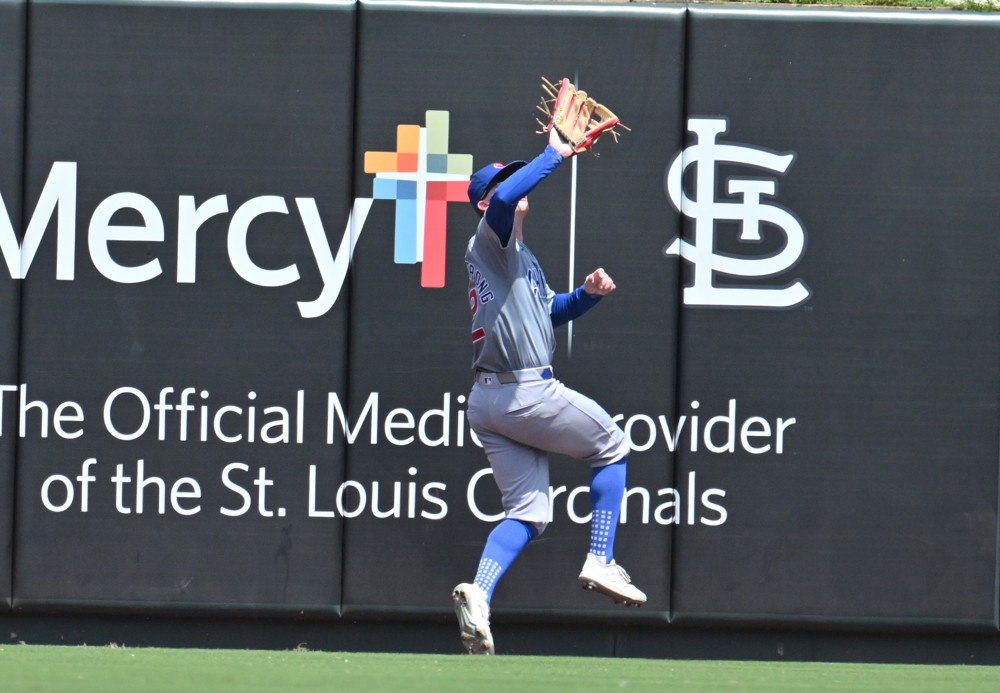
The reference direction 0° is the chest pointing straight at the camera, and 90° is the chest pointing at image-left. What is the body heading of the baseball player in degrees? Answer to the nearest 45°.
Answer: approximately 270°
